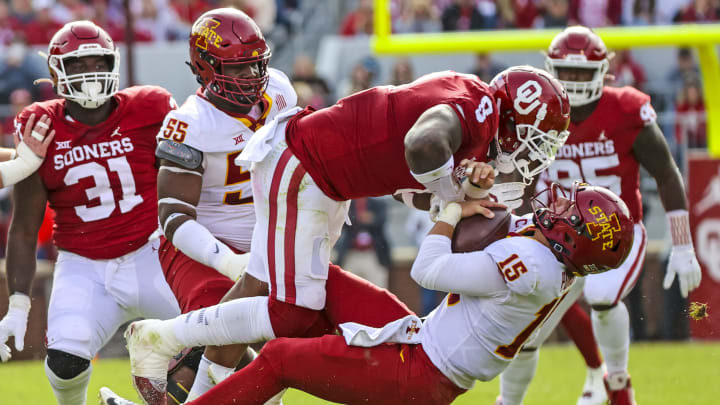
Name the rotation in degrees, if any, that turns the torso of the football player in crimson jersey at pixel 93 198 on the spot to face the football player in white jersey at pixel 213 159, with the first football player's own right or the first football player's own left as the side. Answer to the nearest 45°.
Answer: approximately 45° to the first football player's own left

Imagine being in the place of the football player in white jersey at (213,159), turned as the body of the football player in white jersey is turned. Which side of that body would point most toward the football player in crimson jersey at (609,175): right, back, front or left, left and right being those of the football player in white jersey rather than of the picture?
left

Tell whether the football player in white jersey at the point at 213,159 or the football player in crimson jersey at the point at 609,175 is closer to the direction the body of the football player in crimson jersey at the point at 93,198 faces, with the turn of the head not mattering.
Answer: the football player in white jersey

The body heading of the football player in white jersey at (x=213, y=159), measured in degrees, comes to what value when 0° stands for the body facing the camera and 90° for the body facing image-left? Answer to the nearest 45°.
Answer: approximately 315°

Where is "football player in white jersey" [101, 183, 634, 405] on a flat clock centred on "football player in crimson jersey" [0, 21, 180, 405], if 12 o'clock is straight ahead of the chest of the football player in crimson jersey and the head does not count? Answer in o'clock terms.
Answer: The football player in white jersey is roughly at 11 o'clock from the football player in crimson jersey.

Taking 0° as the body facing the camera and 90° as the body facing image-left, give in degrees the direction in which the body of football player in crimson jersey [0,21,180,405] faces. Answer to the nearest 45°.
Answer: approximately 0°

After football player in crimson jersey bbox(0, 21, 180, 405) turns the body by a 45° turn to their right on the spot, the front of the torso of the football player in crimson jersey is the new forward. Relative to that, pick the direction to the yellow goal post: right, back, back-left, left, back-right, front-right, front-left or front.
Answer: back

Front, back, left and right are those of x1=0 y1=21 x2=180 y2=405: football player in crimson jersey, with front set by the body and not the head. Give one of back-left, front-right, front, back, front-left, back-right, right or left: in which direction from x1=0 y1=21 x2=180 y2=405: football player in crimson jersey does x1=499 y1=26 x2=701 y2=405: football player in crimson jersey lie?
left

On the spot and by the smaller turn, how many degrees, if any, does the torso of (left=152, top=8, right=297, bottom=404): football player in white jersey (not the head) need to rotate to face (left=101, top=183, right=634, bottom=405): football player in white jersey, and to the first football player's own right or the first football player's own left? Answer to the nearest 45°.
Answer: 0° — they already face them

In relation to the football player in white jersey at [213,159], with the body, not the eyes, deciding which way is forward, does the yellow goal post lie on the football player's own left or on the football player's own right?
on the football player's own left
